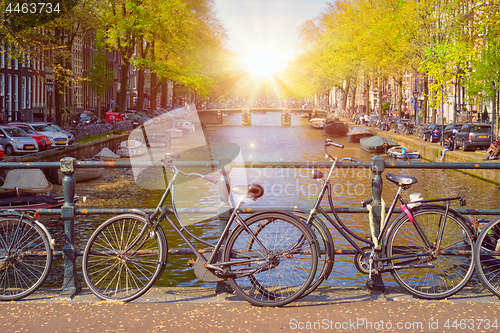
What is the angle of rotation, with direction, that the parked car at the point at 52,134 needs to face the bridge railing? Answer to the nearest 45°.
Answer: approximately 45° to its right

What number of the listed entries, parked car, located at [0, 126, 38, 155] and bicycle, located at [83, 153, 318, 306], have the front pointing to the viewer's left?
1

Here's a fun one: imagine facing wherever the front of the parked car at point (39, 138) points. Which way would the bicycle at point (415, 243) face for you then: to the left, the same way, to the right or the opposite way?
the opposite way

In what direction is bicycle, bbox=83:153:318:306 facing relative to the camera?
to the viewer's left

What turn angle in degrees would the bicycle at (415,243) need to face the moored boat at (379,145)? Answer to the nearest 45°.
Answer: approximately 90° to its right

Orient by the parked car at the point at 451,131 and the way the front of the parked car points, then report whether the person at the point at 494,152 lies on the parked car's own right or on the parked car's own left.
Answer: on the parked car's own left

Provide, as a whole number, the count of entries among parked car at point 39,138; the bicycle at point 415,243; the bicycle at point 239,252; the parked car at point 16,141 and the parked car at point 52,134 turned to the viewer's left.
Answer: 2

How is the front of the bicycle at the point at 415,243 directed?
to the viewer's left

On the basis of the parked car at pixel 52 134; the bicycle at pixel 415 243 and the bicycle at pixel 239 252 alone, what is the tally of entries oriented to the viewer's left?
2

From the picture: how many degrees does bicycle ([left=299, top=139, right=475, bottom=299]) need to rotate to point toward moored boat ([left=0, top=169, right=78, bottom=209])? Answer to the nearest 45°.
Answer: approximately 45° to its right
